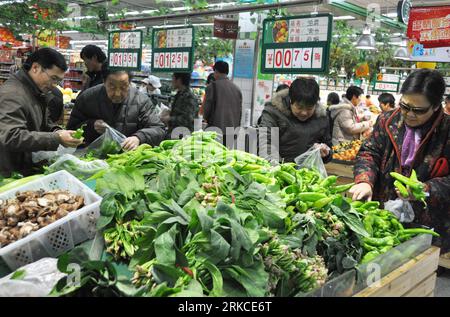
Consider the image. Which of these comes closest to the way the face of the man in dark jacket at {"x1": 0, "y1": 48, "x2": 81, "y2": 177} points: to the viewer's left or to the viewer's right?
to the viewer's right

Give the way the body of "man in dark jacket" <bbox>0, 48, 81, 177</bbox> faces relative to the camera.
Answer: to the viewer's right

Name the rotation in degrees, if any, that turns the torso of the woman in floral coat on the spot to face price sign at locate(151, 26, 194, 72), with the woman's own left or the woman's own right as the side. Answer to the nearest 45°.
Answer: approximately 90° to the woman's own right

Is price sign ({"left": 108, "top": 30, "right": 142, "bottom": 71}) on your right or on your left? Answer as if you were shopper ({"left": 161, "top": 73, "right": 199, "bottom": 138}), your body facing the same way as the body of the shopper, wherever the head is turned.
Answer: on your right

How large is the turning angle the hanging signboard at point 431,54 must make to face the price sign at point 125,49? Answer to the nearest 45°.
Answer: approximately 90° to its right

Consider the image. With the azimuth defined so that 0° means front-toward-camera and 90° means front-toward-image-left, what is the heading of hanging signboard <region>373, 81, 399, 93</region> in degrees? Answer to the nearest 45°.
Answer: approximately 0°

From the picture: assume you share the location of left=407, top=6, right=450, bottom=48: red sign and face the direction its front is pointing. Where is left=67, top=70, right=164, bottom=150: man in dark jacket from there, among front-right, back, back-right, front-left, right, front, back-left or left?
front-right

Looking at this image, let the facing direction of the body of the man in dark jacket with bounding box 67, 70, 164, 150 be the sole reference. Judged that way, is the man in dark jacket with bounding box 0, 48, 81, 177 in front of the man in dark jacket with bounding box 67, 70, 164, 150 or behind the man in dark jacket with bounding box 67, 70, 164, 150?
in front

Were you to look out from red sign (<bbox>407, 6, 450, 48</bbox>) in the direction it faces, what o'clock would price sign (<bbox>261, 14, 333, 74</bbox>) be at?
The price sign is roughly at 2 o'clock from the red sign.

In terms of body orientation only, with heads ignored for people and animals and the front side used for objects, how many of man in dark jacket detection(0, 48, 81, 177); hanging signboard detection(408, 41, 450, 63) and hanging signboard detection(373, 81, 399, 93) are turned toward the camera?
2
